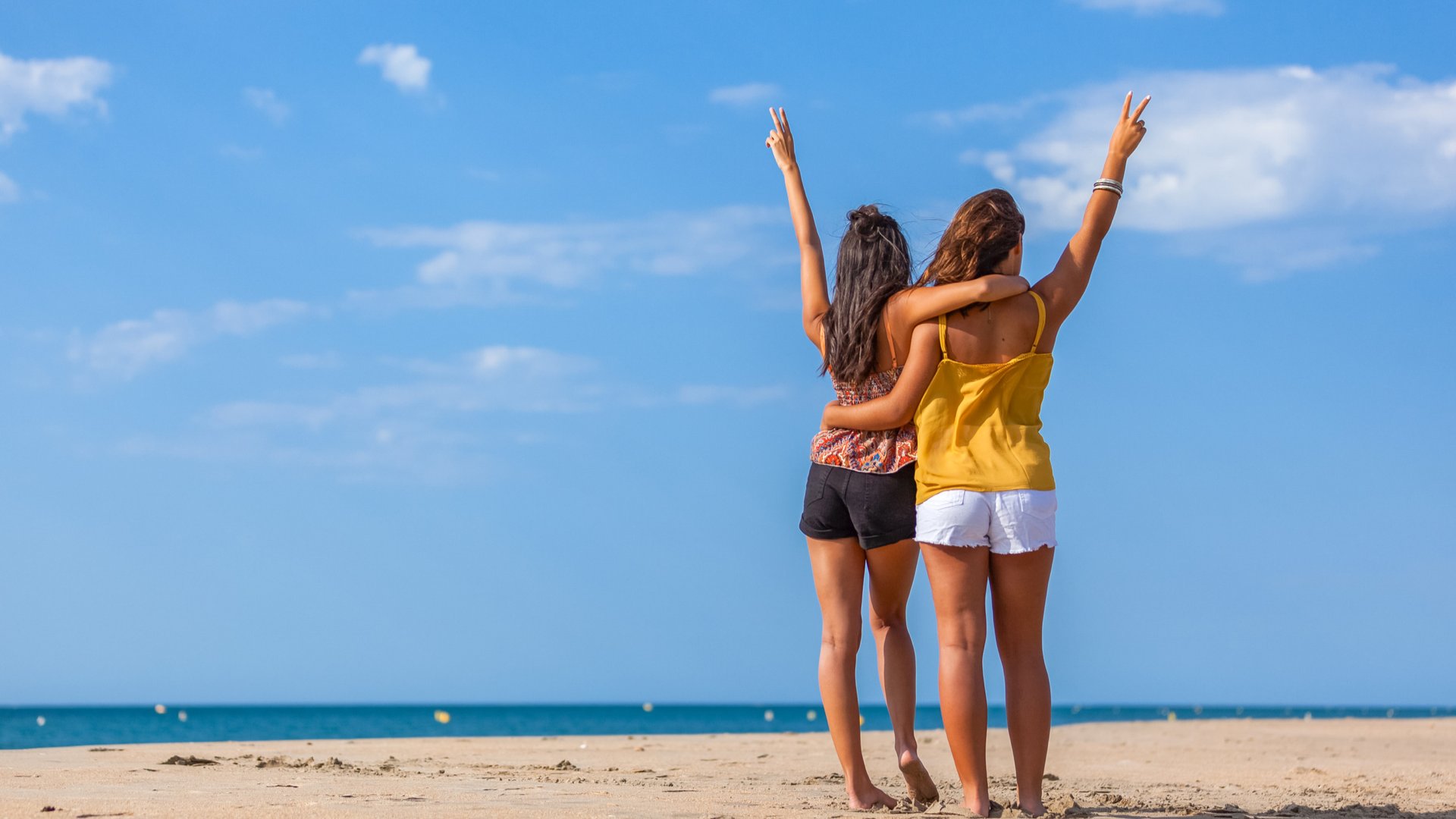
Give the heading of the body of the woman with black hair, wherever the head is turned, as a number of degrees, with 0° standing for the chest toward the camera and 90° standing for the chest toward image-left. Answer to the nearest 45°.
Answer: approximately 180°

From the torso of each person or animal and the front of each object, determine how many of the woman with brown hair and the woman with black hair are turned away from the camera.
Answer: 2

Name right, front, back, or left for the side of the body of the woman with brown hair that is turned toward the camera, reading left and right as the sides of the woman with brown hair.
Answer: back

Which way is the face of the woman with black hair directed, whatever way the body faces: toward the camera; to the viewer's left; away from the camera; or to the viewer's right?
away from the camera
